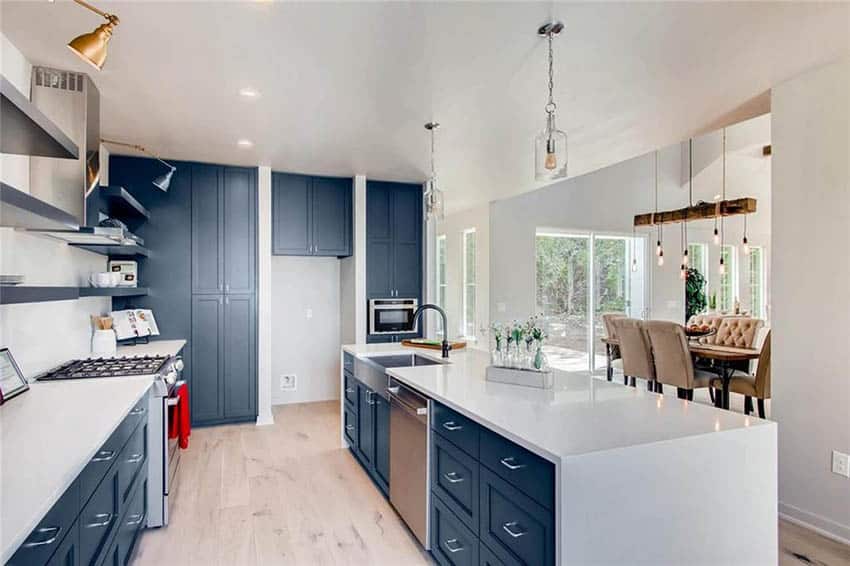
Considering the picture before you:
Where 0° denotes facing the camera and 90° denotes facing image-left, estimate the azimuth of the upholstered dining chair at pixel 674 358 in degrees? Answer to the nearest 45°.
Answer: approximately 225°

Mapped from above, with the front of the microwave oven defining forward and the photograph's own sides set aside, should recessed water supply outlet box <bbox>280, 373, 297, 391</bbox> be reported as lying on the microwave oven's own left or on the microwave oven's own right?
on the microwave oven's own right

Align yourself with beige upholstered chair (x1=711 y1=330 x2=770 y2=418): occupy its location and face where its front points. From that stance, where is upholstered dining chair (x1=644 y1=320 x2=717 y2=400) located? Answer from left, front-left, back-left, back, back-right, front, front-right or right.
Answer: front-left

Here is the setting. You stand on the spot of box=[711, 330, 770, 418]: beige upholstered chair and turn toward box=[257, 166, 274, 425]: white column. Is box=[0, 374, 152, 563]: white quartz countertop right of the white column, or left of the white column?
left

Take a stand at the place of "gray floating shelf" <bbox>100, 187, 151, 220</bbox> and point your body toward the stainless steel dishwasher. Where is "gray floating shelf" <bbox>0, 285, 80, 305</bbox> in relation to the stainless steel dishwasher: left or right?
right

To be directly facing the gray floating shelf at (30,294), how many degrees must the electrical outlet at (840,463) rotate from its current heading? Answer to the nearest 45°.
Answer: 0° — it already faces it

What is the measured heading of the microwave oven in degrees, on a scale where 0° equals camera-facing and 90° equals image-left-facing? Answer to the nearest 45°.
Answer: approximately 0°

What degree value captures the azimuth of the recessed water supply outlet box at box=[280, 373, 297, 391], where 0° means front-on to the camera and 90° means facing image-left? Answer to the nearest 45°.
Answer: approximately 0°

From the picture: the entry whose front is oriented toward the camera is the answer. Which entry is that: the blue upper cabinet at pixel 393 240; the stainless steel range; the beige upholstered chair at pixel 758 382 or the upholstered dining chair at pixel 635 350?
the blue upper cabinet

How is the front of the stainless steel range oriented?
to the viewer's right

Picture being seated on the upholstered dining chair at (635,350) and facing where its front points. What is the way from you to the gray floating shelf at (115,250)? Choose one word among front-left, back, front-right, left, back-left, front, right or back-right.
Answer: back

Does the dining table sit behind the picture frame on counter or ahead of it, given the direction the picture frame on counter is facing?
ahead

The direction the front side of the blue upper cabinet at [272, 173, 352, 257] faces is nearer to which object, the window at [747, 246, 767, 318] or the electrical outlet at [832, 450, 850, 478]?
the electrical outlet
